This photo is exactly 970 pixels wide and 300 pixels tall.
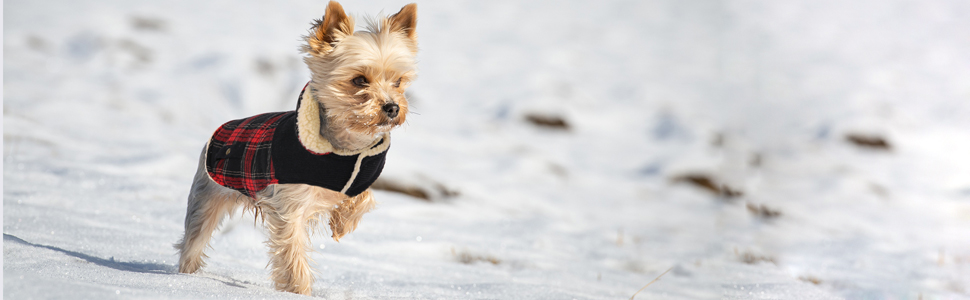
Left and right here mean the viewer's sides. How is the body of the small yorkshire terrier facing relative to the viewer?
facing the viewer and to the right of the viewer
